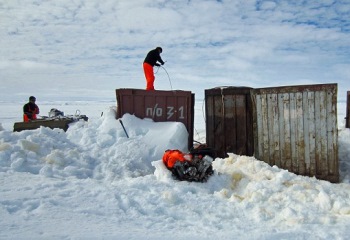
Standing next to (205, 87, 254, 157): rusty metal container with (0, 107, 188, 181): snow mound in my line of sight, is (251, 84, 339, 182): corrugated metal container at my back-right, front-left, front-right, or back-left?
back-left

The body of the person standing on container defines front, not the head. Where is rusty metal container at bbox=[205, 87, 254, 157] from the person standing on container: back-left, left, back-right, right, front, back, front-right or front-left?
front-right

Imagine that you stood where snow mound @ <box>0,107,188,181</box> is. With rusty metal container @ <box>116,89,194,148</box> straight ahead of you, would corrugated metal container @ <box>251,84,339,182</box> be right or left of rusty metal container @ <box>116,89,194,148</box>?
right

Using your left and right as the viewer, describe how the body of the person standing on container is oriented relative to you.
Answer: facing to the right of the viewer

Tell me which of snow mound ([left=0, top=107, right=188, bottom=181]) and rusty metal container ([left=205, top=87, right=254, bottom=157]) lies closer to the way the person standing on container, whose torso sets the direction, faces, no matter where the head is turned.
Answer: the rusty metal container

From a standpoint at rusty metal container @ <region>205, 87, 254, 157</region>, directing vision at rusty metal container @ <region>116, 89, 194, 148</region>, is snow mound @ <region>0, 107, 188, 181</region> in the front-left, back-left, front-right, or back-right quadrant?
front-left

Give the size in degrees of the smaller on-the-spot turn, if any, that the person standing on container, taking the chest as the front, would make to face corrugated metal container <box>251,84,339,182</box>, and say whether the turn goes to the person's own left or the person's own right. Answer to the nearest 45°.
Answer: approximately 45° to the person's own right
